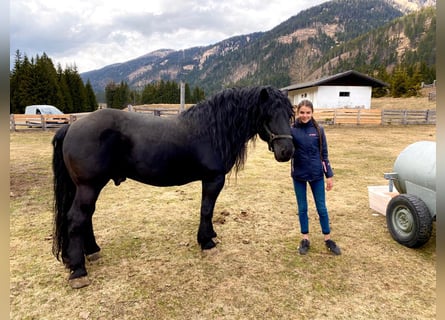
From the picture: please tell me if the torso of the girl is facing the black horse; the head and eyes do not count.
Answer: no

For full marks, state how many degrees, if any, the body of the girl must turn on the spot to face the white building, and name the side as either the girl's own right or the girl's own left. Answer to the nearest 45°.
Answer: approximately 180°

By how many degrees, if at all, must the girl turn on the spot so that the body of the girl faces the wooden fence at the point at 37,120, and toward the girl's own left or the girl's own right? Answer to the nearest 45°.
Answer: approximately 135° to the girl's own right

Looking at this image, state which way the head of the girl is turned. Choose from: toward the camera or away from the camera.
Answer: toward the camera

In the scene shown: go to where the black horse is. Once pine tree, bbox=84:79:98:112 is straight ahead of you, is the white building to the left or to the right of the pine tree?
right

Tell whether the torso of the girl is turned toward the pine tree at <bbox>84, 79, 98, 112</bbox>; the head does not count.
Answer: no

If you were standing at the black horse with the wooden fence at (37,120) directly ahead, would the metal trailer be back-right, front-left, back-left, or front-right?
back-right

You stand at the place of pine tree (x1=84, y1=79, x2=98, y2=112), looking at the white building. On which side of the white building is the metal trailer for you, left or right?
right

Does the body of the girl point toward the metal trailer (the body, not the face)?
no

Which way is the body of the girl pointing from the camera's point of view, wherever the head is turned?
toward the camera

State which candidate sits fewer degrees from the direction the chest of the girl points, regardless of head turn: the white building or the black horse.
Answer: the black horse
